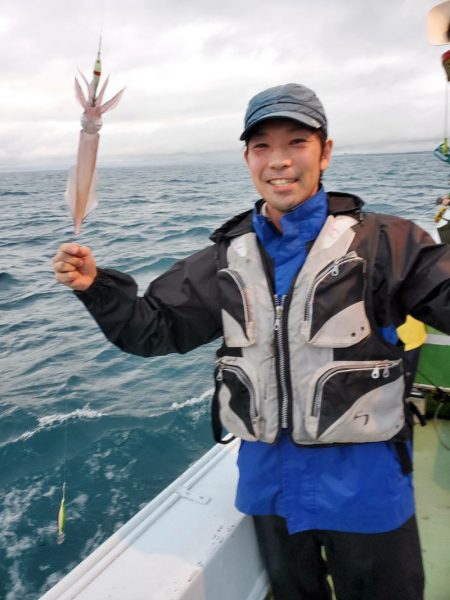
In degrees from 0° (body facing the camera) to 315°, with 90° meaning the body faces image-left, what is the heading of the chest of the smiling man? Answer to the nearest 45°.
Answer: approximately 0°
